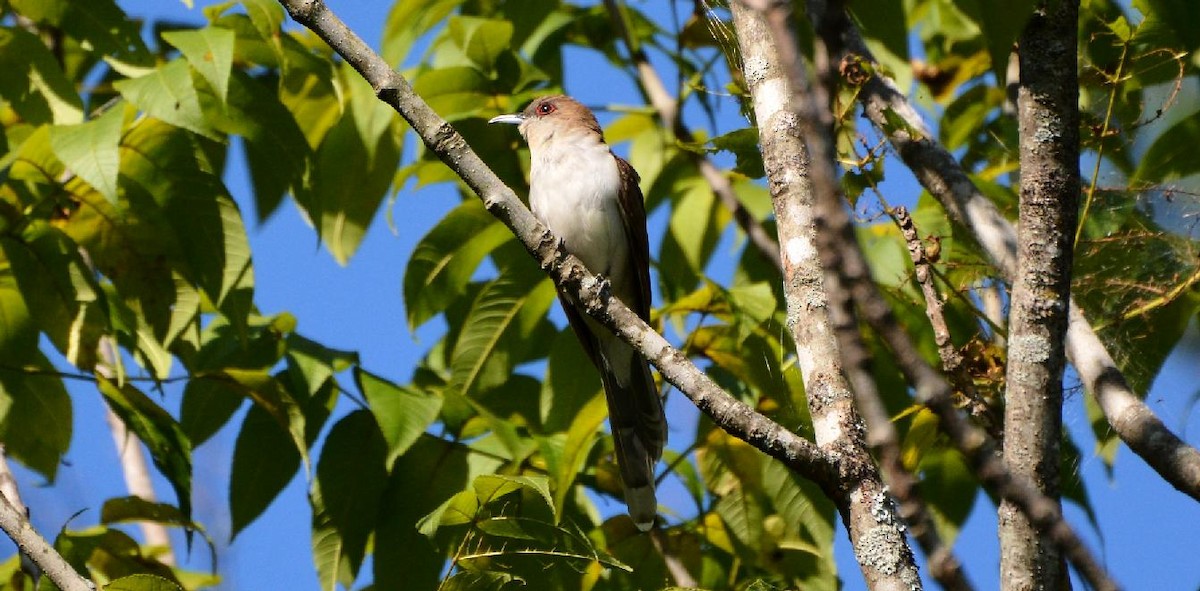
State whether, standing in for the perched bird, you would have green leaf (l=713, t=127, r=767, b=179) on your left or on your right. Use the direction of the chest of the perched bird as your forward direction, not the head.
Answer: on your left

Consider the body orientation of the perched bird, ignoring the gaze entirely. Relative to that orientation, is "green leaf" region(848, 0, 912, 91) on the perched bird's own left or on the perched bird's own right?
on the perched bird's own left

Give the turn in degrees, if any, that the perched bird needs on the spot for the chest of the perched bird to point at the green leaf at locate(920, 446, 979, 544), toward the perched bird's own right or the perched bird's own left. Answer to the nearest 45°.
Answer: approximately 90° to the perched bird's own left

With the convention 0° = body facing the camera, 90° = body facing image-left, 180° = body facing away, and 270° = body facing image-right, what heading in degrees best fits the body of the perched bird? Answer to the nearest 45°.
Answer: approximately 45°
